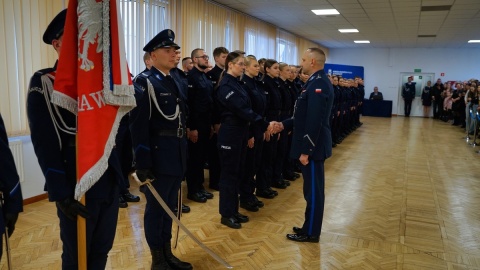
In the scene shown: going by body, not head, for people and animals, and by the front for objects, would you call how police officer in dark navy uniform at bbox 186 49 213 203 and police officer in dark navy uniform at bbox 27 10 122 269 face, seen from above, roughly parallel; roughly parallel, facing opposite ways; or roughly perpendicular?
roughly parallel

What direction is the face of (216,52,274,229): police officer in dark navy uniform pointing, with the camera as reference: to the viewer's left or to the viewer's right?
to the viewer's right

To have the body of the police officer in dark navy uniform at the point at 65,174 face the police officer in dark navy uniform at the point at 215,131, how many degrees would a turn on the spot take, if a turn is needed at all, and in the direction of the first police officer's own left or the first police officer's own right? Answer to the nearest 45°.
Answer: approximately 90° to the first police officer's own left

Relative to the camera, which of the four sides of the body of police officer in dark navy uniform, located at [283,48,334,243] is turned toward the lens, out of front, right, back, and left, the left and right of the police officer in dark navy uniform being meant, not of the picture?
left

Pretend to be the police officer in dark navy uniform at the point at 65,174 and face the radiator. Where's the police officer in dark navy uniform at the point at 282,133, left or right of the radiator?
right

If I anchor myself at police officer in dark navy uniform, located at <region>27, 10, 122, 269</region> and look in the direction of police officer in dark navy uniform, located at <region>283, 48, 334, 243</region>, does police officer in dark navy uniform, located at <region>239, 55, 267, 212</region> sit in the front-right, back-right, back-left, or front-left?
front-left

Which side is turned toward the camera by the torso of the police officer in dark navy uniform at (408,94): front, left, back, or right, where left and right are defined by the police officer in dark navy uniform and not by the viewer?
front

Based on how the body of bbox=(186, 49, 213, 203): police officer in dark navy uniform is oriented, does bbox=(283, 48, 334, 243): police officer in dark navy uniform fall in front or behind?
in front

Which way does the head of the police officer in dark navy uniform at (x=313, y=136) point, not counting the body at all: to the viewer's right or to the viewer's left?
to the viewer's left

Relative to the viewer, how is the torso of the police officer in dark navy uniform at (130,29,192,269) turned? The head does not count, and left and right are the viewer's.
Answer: facing the viewer and to the right of the viewer

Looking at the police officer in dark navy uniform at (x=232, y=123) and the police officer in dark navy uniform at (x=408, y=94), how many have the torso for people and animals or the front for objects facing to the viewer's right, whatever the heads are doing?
1
